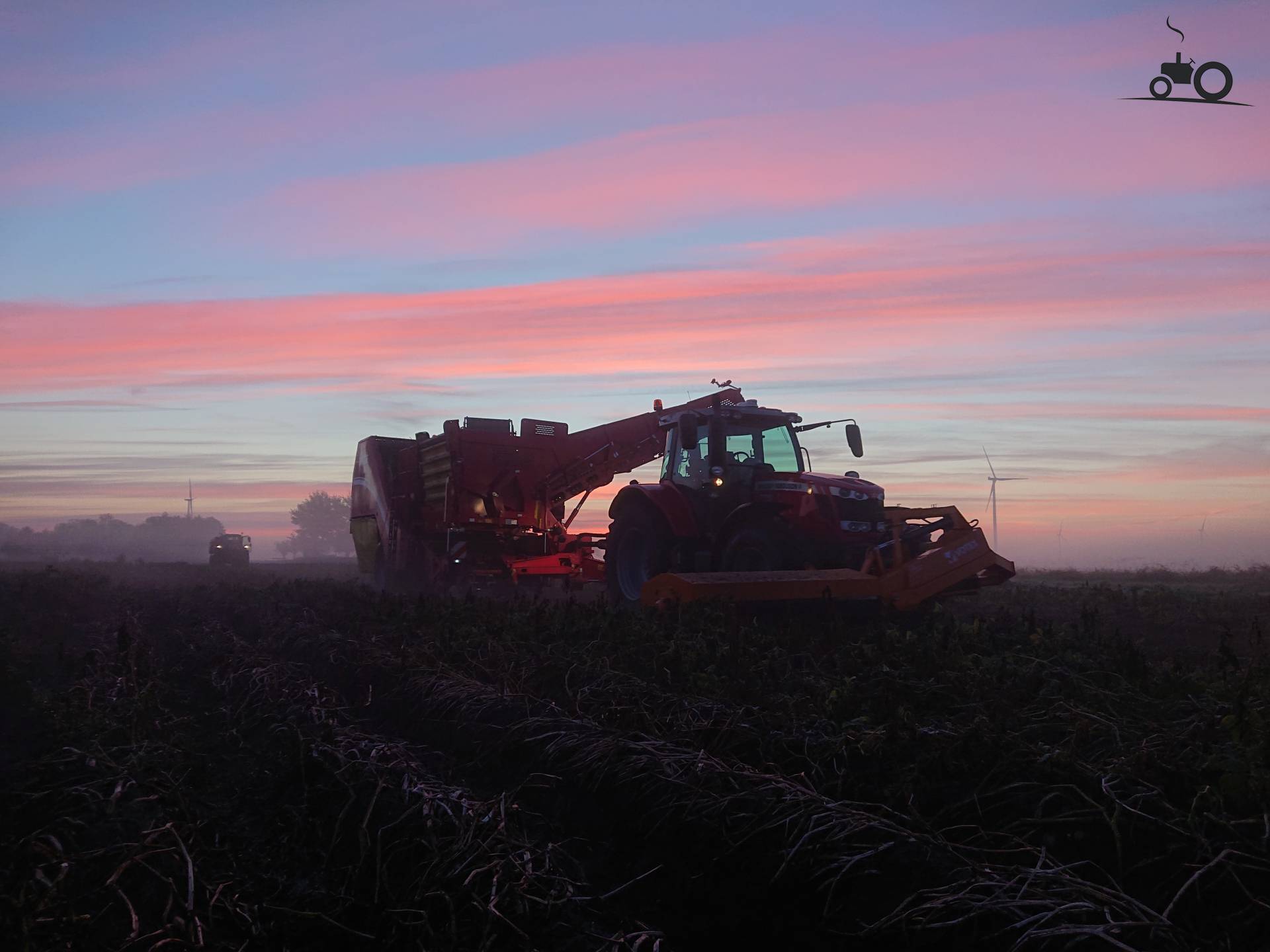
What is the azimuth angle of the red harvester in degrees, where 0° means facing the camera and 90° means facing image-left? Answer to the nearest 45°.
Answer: approximately 315°
